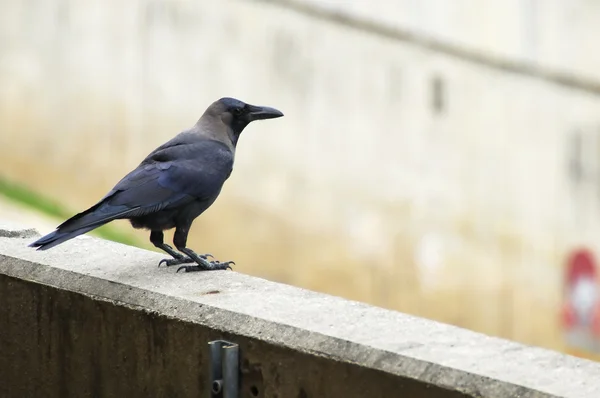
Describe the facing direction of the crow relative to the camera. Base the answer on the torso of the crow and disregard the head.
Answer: to the viewer's right

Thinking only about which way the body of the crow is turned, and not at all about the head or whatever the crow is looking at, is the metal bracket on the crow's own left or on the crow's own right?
on the crow's own right

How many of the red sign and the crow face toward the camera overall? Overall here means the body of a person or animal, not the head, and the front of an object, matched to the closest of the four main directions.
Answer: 1

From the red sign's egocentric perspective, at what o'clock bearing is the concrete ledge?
The concrete ledge is roughly at 12 o'clock from the red sign.

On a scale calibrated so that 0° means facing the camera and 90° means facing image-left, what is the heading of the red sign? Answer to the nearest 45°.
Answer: approximately 0°

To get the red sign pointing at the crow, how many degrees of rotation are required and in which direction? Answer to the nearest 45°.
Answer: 0° — it already faces it
